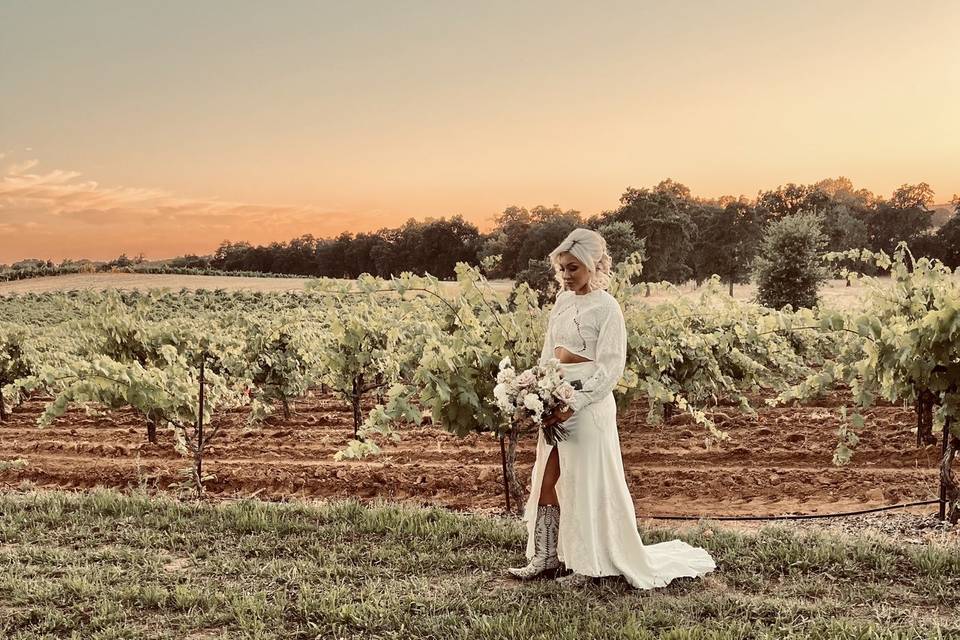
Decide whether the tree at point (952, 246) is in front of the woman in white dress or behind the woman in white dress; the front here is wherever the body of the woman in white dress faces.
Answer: behind

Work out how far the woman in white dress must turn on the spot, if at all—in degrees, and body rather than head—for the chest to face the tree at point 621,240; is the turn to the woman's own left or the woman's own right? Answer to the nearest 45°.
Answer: approximately 135° to the woman's own right

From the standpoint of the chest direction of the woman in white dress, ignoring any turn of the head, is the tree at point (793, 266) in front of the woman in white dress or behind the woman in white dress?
behind

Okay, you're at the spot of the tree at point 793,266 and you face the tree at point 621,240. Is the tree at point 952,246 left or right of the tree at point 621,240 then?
right

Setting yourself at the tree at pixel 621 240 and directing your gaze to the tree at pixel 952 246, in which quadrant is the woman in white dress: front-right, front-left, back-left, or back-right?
back-right

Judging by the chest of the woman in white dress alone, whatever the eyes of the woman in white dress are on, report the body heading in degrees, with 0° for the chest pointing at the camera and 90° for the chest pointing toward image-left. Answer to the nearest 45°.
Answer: approximately 45°
